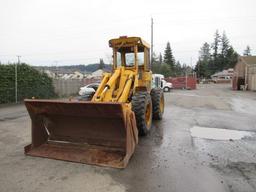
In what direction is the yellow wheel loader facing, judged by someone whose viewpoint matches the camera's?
facing the viewer and to the left of the viewer

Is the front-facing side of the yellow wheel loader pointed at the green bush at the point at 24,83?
no
